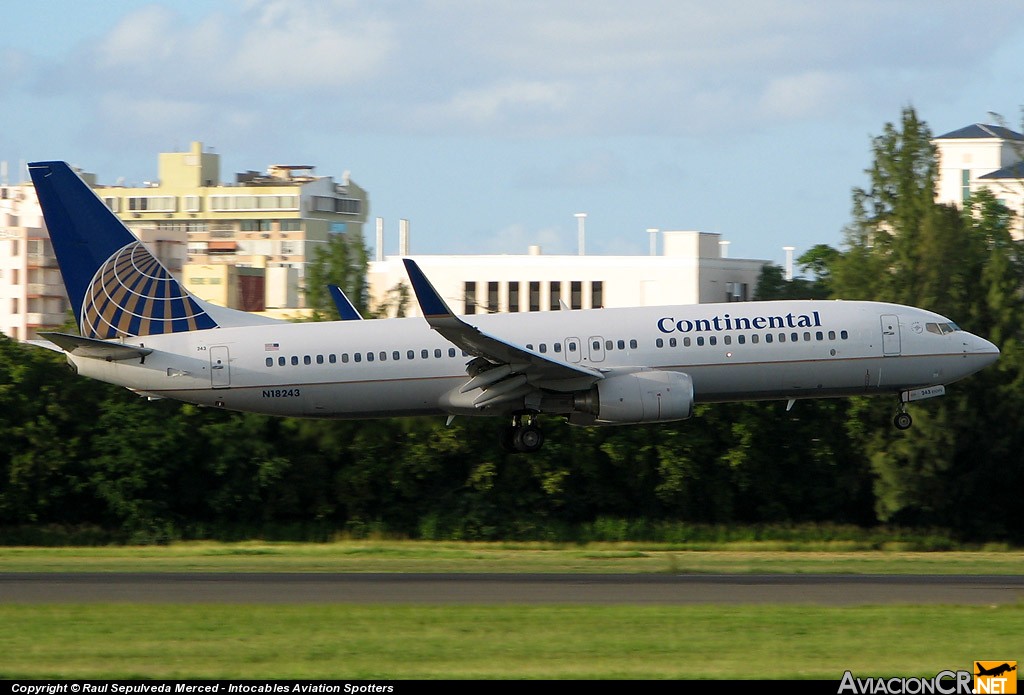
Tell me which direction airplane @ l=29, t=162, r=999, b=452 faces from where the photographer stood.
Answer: facing to the right of the viewer
